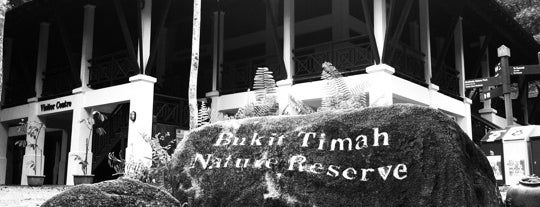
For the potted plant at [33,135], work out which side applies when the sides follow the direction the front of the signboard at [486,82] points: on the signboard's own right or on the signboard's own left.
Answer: on the signboard's own right

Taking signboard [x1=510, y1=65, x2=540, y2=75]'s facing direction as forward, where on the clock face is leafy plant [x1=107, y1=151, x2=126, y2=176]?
The leafy plant is roughly at 2 o'clock from the signboard.

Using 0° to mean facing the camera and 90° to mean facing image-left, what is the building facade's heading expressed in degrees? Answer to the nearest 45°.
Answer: approximately 45°

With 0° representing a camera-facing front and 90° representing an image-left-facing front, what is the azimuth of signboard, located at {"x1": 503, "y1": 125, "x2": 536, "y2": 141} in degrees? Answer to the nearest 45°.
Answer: approximately 45°

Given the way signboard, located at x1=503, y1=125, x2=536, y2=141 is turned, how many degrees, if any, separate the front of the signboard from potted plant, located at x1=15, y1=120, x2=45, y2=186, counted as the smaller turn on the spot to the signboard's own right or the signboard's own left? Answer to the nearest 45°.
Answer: approximately 45° to the signboard's own right
